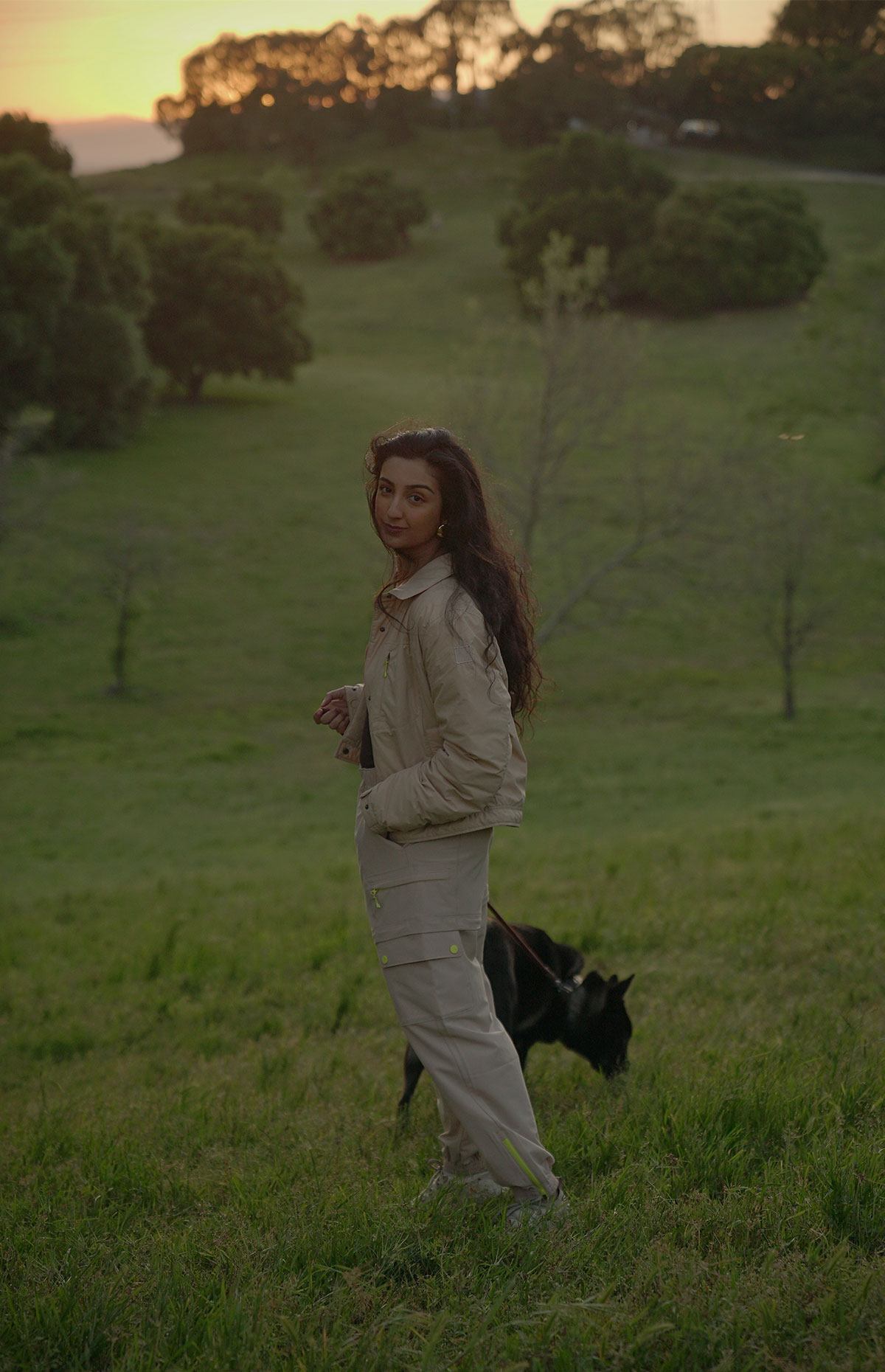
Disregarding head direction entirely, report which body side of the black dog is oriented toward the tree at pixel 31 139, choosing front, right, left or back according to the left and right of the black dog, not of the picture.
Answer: left

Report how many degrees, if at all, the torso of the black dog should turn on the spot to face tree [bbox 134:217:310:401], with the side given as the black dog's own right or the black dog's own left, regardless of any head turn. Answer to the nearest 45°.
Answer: approximately 90° to the black dog's own left

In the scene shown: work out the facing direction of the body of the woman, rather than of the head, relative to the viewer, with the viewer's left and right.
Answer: facing to the left of the viewer

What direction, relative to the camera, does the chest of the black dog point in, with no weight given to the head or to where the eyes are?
to the viewer's right

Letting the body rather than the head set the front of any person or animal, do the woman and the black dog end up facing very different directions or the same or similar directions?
very different directions

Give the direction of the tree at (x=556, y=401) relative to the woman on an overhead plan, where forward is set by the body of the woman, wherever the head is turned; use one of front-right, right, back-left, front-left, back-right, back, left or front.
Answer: right

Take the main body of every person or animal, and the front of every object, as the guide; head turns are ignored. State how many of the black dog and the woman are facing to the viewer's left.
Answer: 1

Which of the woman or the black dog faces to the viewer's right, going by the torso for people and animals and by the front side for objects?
the black dog

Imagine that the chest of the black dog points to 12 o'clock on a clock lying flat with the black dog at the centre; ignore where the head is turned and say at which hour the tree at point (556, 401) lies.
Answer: The tree is roughly at 9 o'clock from the black dog.
